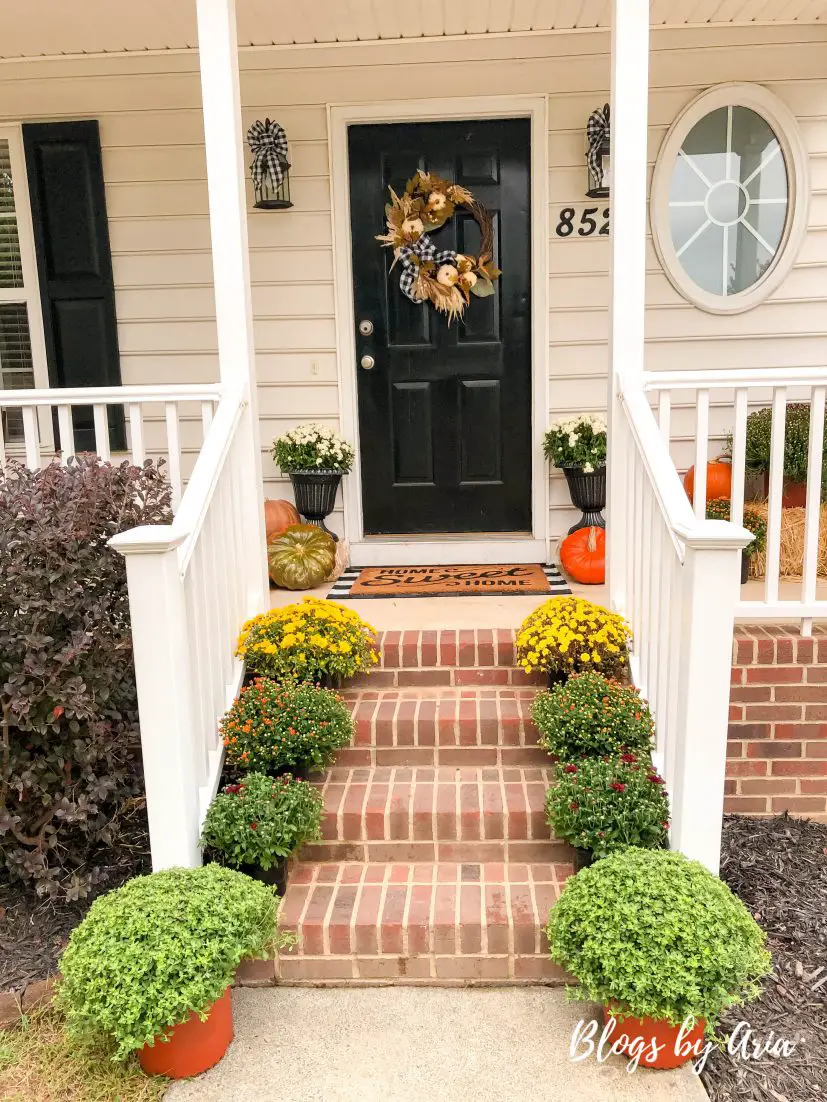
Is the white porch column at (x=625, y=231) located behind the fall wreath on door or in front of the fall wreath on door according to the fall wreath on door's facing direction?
in front

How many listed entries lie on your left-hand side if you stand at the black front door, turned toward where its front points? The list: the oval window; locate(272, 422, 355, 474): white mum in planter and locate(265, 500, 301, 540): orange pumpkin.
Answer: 1

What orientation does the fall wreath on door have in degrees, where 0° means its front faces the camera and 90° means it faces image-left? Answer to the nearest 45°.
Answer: approximately 0°

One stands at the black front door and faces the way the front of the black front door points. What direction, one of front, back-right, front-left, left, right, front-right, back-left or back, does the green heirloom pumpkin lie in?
front-right

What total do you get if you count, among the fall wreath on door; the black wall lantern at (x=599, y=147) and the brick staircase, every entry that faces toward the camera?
3

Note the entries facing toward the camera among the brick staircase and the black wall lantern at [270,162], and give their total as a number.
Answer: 2

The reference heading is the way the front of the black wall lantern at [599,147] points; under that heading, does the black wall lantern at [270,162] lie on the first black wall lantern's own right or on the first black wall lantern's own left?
on the first black wall lantern's own right

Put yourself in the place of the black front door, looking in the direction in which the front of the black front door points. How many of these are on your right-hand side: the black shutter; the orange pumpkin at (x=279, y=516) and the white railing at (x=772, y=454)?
2
